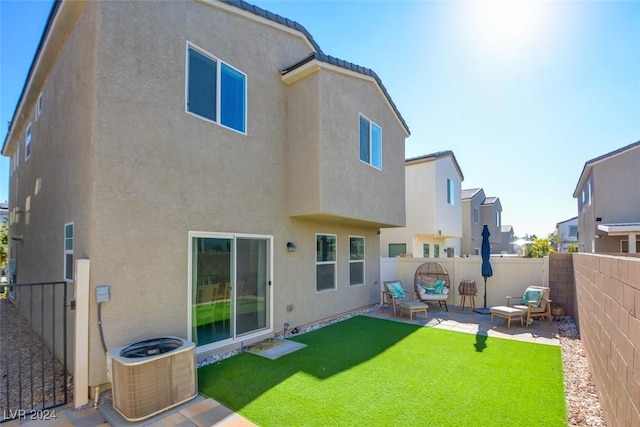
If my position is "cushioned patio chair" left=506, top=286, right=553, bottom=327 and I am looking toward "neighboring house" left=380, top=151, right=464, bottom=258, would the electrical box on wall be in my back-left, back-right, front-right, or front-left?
back-left

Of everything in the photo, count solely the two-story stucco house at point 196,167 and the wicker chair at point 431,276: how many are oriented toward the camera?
1

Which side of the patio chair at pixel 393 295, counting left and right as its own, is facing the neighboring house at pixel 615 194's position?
left

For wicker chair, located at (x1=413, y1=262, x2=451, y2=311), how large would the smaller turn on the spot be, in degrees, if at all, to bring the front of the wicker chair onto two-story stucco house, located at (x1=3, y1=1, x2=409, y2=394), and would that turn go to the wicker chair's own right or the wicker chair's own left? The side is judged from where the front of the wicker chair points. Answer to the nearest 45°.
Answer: approximately 45° to the wicker chair's own right

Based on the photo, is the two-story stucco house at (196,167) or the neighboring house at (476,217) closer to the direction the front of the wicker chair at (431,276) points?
the two-story stucco house

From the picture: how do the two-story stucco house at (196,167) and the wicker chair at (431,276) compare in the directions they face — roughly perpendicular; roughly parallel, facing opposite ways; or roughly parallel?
roughly perpendicular

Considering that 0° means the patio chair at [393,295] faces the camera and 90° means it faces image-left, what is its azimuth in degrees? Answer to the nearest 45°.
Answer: approximately 315°
